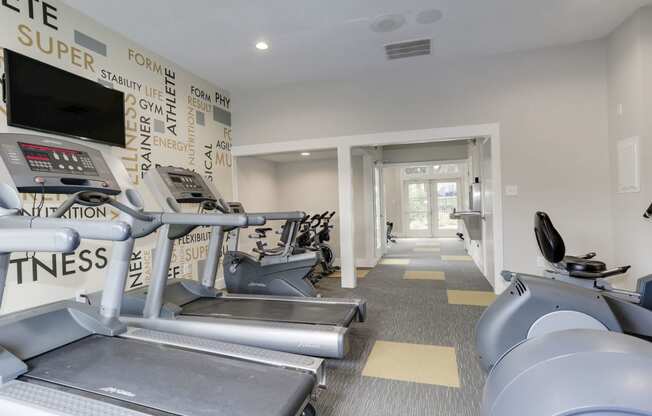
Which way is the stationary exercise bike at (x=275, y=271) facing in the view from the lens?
facing to the left of the viewer

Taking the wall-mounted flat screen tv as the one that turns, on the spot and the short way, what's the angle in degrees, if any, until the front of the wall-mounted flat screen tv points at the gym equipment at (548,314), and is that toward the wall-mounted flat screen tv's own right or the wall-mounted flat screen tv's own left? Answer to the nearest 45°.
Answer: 0° — it already faces it

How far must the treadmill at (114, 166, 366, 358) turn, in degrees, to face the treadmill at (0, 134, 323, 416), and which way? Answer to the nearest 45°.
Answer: approximately 90° to its left

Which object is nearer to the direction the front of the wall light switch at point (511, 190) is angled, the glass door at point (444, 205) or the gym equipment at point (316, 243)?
the gym equipment

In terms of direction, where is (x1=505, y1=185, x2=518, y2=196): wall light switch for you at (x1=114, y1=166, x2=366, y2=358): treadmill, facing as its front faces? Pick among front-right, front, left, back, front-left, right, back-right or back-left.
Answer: back-right

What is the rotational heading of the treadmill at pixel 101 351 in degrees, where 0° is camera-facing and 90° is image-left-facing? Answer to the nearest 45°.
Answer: approximately 135°

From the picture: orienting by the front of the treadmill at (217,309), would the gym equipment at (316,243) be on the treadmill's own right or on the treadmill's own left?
on the treadmill's own right

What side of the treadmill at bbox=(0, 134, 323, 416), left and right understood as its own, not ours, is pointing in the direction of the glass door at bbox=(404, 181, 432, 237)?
right
